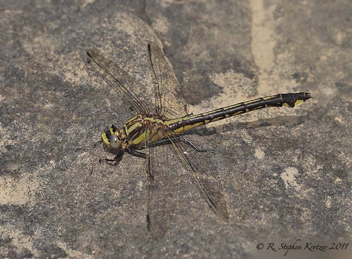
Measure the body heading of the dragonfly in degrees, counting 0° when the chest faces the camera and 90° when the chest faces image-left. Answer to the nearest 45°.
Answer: approximately 90°
